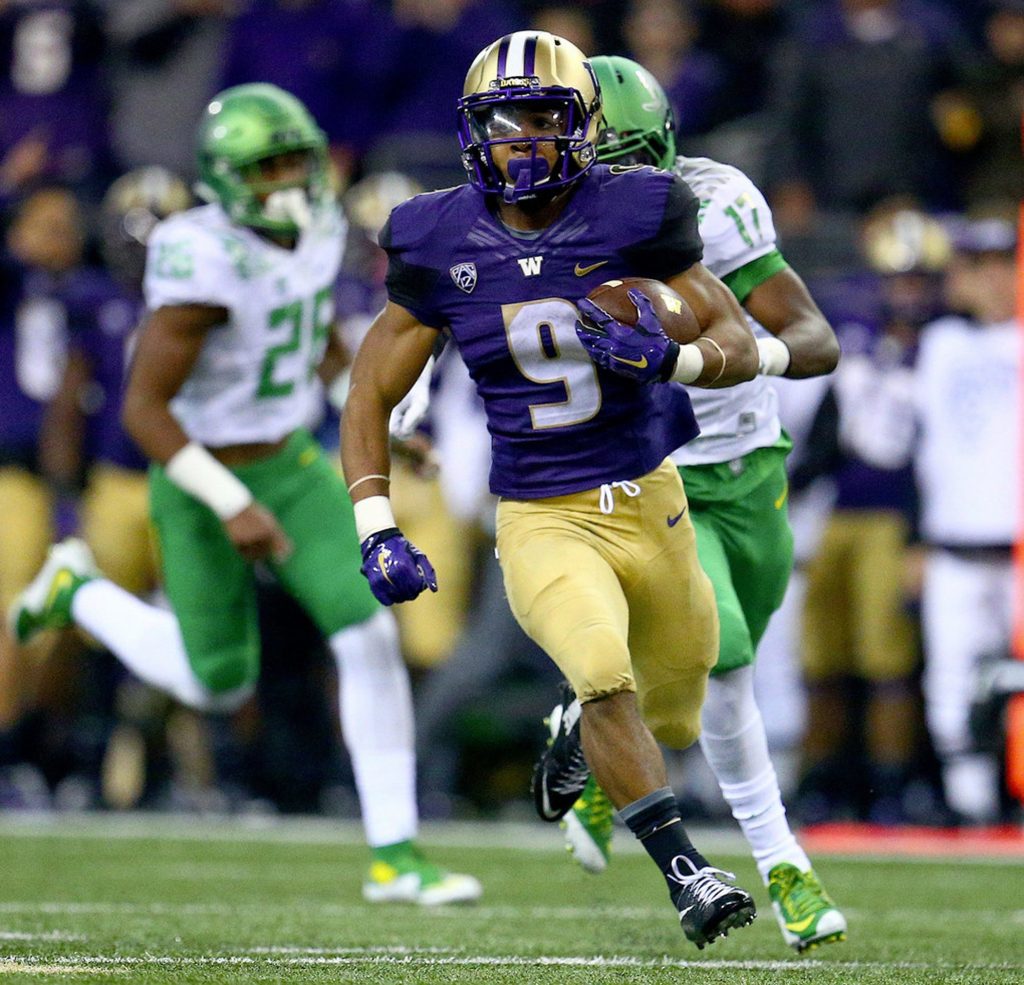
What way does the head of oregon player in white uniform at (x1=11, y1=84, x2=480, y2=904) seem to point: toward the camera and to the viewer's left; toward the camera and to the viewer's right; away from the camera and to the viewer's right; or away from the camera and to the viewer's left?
toward the camera and to the viewer's right

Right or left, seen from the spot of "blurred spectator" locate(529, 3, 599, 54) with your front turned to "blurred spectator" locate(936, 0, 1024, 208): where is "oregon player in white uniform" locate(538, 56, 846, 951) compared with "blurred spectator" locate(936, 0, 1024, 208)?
right

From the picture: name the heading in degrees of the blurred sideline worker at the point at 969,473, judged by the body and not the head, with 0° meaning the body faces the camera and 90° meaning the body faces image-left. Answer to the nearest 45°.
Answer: approximately 0°

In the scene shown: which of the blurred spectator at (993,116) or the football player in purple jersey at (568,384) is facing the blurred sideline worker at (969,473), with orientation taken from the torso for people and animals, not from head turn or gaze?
the blurred spectator at (993,116)
